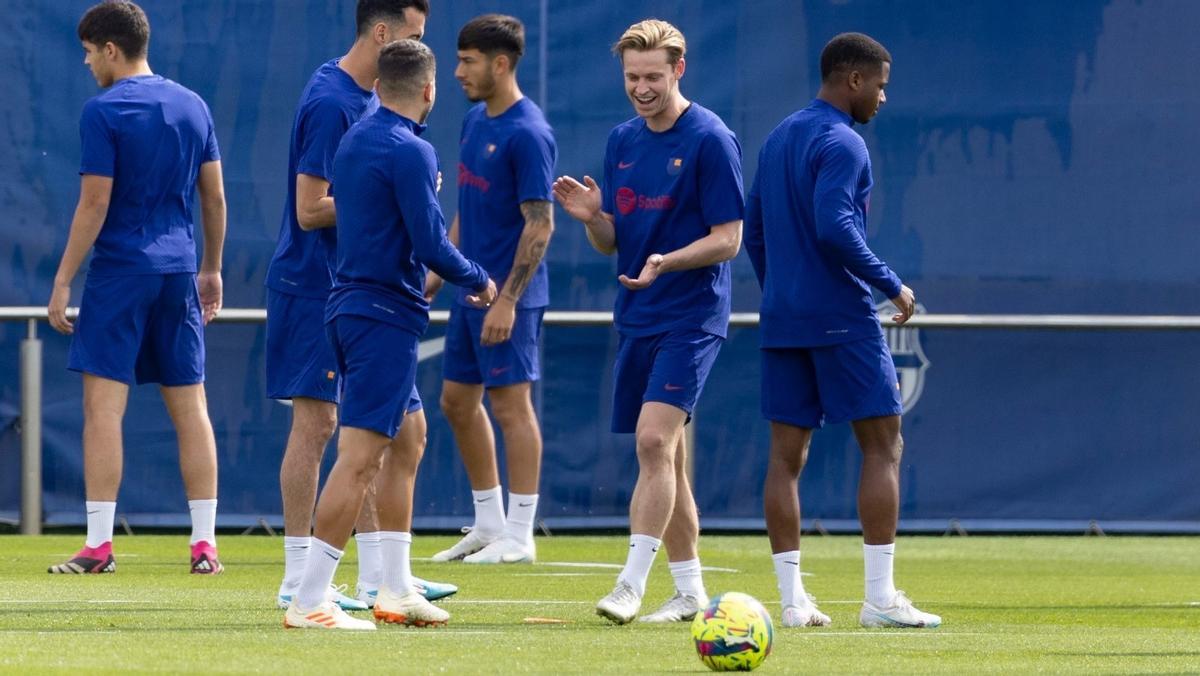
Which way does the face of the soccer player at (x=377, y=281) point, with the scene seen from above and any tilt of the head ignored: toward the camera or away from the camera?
away from the camera

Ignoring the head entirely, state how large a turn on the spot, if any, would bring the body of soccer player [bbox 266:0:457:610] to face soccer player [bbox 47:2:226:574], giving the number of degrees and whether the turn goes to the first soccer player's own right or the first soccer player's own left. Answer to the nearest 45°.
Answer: approximately 135° to the first soccer player's own left

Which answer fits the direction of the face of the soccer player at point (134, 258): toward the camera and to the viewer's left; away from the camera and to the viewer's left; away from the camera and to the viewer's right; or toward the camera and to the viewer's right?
away from the camera and to the viewer's left

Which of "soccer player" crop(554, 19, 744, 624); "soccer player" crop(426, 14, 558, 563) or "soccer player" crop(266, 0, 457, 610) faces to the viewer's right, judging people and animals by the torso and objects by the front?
"soccer player" crop(266, 0, 457, 610)

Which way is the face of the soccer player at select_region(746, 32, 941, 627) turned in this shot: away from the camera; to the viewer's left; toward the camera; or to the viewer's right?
to the viewer's right

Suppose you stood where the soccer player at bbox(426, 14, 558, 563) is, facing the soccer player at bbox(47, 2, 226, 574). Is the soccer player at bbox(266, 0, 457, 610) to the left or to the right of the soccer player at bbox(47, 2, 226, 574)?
left

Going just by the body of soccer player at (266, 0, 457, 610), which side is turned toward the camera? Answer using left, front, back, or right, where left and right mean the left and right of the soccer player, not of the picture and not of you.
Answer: right

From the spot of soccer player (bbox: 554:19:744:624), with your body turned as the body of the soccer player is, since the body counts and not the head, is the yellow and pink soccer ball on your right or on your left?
on your left

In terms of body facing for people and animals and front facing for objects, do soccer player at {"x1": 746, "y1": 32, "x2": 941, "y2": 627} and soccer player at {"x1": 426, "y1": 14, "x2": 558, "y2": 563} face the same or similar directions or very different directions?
very different directions
